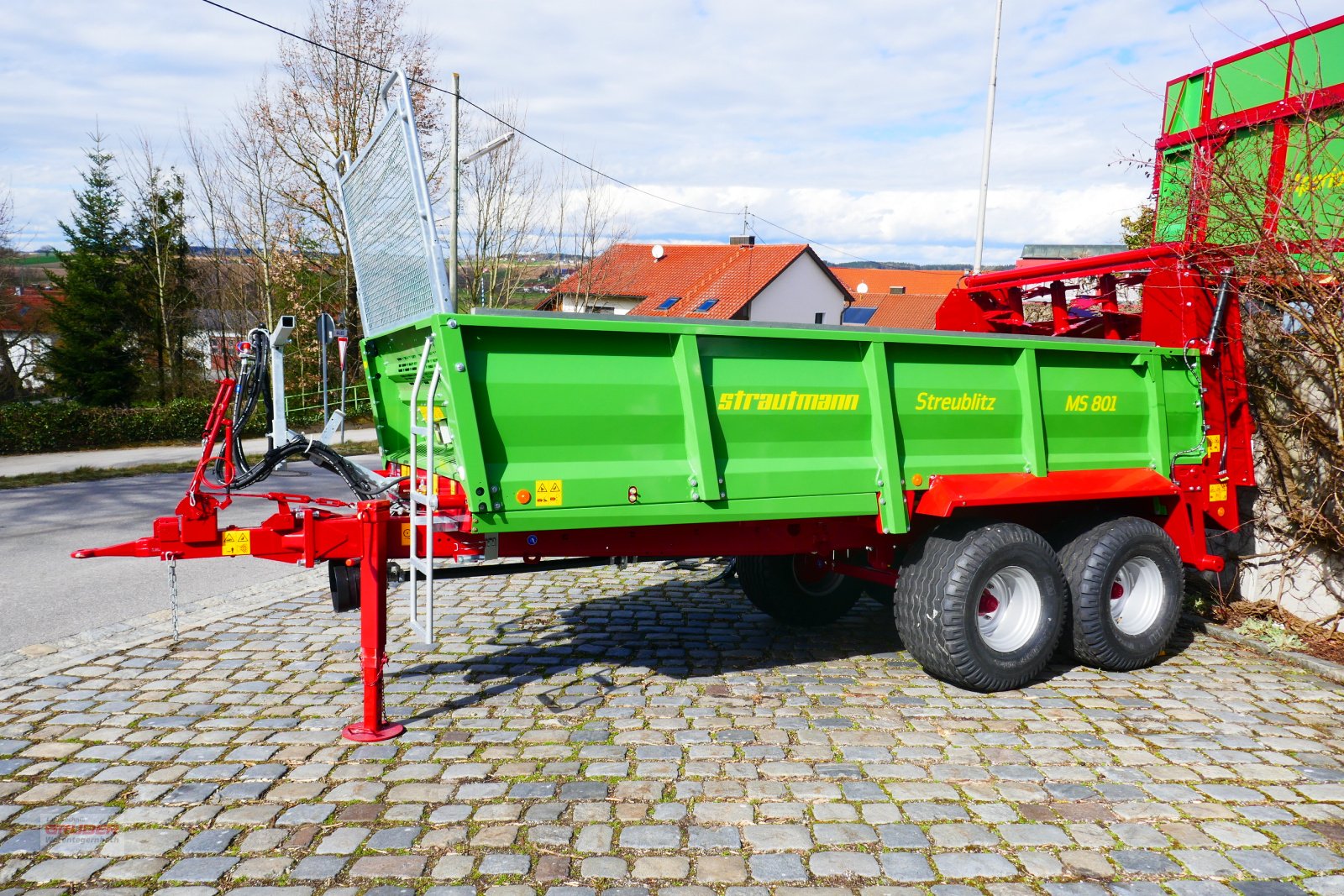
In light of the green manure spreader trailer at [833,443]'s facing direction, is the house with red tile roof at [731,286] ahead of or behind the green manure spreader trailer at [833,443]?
behind

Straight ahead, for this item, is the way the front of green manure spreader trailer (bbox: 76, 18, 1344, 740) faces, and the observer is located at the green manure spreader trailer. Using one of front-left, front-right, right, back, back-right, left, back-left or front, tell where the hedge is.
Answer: right

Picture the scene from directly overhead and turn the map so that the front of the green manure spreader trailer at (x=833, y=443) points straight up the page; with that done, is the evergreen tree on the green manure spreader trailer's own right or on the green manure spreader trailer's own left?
on the green manure spreader trailer's own right

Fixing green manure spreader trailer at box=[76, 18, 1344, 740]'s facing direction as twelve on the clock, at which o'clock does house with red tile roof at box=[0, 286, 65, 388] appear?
The house with red tile roof is roughly at 3 o'clock from the green manure spreader trailer.

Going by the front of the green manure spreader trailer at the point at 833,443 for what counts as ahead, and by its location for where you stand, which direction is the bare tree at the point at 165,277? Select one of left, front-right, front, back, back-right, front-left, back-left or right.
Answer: right

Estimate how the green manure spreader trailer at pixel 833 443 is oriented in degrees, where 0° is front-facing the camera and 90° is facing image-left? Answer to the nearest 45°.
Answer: approximately 45°

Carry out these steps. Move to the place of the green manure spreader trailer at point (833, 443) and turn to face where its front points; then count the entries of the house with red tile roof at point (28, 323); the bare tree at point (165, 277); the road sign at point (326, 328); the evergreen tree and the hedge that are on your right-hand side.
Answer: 5

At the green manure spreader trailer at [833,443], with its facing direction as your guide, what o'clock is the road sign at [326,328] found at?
The road sign is roughly at 3 o'clock from the green manure spreader trailer.
